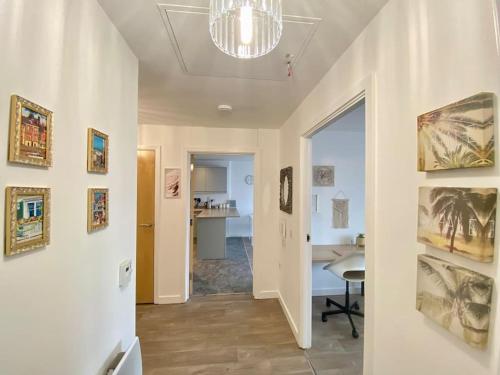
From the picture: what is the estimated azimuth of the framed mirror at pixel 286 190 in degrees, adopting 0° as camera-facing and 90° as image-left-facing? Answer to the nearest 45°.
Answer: approximately 90°

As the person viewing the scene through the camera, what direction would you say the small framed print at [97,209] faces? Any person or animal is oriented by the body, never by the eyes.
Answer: facing the viewer and to the right of the viewer

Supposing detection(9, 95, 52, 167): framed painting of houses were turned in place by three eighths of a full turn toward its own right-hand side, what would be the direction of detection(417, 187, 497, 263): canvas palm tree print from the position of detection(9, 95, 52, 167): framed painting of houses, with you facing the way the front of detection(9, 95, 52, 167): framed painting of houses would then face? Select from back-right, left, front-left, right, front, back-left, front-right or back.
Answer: back-left

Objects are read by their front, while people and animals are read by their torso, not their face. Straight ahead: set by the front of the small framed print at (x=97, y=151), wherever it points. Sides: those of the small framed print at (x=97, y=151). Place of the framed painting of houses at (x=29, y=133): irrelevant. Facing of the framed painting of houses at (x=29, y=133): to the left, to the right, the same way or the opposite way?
the same way

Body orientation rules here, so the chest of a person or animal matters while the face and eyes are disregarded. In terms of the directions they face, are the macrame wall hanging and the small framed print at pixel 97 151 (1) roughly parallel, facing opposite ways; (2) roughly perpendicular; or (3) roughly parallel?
roughly perpendicular

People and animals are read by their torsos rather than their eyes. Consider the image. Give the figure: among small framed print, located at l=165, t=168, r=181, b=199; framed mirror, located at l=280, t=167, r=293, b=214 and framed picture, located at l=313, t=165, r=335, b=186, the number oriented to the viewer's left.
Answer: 1

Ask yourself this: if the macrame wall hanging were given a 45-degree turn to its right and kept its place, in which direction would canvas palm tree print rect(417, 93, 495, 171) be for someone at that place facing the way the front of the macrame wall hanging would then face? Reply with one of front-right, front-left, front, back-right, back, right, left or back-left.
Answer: front-left

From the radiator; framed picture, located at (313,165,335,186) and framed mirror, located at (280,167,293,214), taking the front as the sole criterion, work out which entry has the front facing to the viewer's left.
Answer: framed mirror, located at (280,167,293,214)

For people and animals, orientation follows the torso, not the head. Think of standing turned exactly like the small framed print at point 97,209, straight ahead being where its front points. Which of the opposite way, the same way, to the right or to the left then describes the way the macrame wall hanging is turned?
to the right

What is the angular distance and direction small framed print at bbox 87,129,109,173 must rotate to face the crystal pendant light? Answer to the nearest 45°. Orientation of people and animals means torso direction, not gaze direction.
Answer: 0° — it already faces it

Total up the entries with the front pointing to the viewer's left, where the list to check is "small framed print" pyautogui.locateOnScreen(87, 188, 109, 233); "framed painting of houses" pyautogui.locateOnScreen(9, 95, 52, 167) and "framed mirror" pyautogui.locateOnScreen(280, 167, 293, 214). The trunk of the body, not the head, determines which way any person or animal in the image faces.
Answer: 1

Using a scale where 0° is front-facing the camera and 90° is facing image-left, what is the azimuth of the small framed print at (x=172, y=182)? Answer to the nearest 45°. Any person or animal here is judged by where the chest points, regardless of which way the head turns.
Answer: approximately 0°

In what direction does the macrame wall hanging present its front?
toward the camera

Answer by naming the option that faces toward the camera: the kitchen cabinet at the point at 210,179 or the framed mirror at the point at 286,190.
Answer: the kitchen cabinet

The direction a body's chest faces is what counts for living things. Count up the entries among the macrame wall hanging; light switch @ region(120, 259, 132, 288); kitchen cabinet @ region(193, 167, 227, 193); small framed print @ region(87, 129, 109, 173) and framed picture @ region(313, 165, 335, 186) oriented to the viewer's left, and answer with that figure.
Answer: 0

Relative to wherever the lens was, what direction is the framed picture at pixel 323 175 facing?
facing the viewer

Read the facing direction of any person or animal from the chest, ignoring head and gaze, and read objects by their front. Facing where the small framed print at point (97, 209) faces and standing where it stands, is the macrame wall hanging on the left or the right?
on its left
